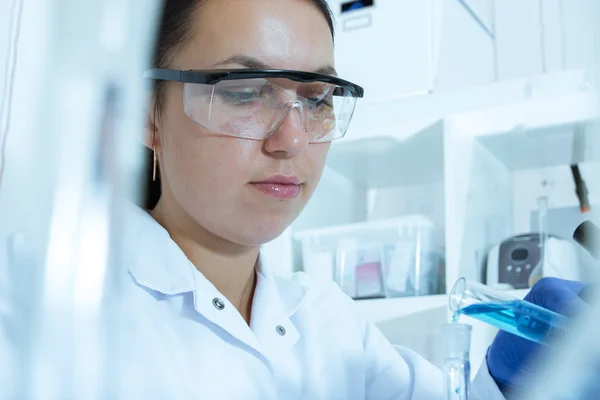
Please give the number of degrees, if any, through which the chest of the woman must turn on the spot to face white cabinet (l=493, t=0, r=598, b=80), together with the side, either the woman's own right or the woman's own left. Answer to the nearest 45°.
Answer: approximately 90° to the woman's own left

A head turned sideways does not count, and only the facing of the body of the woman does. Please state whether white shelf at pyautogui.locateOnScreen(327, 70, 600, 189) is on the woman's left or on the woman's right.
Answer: on the woman's left

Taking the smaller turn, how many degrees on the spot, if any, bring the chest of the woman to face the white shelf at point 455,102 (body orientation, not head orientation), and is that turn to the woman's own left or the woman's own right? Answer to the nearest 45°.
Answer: approximately 90° to the woman's own left

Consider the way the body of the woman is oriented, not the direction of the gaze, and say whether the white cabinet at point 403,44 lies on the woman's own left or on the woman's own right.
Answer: on the woman's own left

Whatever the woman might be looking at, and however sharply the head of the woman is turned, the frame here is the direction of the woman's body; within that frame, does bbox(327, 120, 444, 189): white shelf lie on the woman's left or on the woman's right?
on the woman's left

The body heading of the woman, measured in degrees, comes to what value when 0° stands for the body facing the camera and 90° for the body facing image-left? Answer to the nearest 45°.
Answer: approximately 315°

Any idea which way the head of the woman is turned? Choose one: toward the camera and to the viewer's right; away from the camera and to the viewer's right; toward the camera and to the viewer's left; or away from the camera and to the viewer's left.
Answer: toward the camera and to the viewer's right
